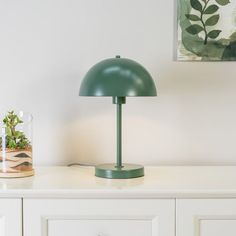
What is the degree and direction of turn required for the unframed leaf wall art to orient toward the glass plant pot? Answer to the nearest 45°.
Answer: approximately 45° to its right

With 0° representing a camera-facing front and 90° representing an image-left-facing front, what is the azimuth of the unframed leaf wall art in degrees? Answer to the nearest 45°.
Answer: approximately 0°

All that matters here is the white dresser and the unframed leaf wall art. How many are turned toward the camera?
2

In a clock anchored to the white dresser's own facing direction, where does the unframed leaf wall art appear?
The unframed leaf wall art is roughly at 7 o'clock from the white dresser.

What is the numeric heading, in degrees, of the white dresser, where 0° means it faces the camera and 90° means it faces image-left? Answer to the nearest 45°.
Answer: approximately 0°
